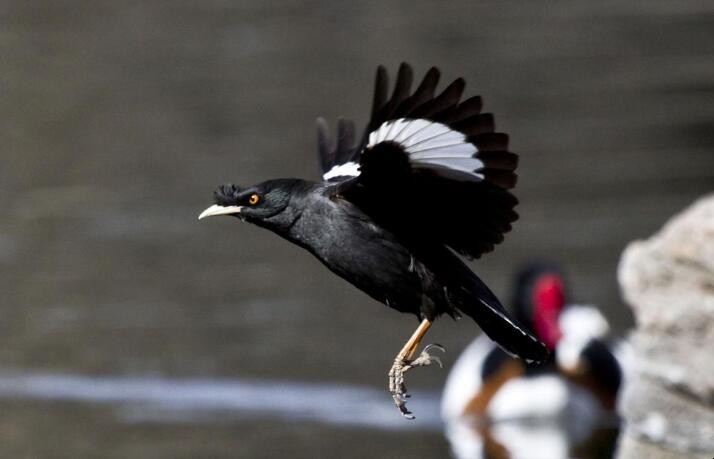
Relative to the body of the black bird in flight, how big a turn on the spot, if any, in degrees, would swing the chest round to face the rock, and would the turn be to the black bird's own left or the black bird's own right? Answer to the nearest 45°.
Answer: approximately 135° to the black bird's own right

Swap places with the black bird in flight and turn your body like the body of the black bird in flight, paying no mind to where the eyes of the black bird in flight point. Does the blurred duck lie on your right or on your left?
on your right

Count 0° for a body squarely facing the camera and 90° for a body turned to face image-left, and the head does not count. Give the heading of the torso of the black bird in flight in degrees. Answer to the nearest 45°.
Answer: approximately 90°
